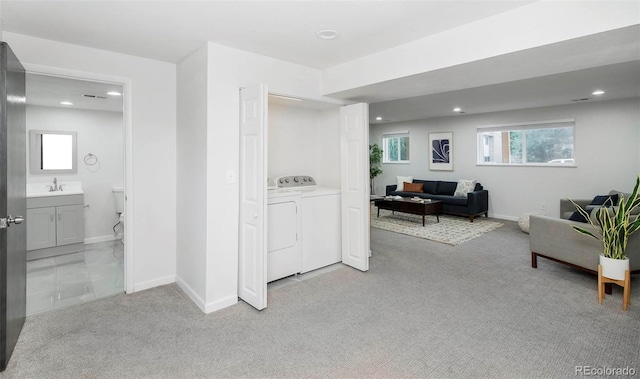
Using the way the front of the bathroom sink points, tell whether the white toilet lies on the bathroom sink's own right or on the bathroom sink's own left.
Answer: on the bathroom sink's own left

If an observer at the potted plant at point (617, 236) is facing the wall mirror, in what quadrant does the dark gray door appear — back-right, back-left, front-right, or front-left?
front-left

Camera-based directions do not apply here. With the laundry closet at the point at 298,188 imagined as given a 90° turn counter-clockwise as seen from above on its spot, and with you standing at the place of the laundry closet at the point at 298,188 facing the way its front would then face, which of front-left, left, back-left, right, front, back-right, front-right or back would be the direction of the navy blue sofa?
front

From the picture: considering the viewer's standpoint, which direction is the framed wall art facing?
facing the viewer

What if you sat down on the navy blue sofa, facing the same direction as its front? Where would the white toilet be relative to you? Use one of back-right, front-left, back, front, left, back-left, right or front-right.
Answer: front

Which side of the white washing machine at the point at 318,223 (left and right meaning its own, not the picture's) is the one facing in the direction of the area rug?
left

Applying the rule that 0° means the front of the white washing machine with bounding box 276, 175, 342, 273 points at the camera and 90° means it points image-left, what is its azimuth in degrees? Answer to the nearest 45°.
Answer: approximately 315°

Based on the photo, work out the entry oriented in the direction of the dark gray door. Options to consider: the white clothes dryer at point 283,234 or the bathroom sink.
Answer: the bathroom sink

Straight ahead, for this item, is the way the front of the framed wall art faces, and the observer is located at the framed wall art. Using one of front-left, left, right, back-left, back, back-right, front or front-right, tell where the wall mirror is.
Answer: front-right

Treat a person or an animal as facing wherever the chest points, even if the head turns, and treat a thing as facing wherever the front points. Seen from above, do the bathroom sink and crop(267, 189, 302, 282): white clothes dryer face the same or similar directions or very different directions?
same or similar directions

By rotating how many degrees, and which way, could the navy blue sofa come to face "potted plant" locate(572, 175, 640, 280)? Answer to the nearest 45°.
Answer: approximately 45° to its left

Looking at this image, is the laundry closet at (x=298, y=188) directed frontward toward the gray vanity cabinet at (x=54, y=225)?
no

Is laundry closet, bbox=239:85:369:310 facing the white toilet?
no

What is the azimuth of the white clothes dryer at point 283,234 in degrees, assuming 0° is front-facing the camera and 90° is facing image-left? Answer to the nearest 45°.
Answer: approximately 315°

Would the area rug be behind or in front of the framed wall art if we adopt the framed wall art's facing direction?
in front

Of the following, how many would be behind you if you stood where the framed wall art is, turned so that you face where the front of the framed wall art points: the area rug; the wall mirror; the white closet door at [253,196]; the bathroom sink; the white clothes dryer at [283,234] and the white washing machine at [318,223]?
0

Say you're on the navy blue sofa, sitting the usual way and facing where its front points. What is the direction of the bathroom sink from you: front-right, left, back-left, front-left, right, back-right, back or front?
front

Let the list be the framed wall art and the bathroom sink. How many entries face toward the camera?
2

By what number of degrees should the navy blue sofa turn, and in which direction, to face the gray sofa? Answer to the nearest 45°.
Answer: approximately 45° to its left

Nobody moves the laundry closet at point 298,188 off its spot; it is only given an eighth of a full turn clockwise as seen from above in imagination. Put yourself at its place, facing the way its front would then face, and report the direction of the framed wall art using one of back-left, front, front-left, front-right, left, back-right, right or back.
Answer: back-left
